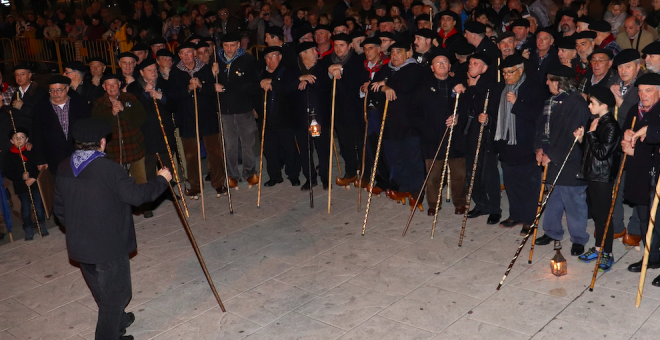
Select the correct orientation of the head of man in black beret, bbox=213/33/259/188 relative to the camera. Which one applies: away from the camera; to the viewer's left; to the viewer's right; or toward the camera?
toward the camera

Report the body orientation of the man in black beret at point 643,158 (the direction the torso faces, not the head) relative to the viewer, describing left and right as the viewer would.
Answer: facing the viewer and to the left of the viewer

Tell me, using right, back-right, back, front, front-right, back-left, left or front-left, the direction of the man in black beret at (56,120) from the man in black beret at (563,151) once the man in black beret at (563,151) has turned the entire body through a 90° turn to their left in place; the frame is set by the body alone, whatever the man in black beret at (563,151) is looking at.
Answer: back-right

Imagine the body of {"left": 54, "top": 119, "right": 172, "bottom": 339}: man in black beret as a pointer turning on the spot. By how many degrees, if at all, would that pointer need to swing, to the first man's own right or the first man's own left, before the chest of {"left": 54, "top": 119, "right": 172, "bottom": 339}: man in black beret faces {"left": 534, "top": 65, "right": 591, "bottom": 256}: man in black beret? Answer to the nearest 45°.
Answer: approximately 45° to the first man's own right

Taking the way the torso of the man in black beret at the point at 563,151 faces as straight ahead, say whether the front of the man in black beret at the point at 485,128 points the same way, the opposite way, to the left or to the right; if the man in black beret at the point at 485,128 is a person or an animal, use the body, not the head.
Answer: the same way

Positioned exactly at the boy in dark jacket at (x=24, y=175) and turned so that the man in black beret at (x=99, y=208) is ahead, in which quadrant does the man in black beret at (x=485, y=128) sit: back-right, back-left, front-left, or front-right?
front-left

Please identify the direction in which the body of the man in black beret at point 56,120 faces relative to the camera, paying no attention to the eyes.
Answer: toward the camera

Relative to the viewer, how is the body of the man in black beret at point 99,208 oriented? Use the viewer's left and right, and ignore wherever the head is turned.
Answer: facing away from the viewer and to the right of the viewer

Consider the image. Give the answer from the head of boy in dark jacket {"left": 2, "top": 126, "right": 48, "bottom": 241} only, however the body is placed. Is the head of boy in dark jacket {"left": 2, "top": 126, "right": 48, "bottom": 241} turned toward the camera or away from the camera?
toward the camera

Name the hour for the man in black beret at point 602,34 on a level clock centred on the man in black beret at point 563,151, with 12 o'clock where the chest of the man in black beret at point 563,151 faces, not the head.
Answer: the man in black beret at point 602,34 is roughly at 5 o'clock from the man in black beret at point 563,151.

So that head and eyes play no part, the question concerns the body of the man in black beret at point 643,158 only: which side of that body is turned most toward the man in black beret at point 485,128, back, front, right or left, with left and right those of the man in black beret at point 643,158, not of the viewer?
right

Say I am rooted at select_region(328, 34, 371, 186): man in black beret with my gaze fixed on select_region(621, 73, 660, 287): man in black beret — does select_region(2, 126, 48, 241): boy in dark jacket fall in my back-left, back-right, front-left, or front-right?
back-right

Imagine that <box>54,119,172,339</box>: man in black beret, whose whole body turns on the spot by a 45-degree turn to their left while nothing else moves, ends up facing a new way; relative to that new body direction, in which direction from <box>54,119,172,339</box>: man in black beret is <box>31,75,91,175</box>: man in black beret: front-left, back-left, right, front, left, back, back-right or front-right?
front

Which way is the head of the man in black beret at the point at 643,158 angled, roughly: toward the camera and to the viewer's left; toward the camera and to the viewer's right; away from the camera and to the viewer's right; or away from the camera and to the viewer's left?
toward the camera and to the viewer's left

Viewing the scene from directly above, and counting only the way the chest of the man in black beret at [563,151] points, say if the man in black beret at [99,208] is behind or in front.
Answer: in front

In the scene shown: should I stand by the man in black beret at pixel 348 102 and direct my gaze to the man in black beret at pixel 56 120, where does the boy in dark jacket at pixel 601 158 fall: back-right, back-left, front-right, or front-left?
back-left
